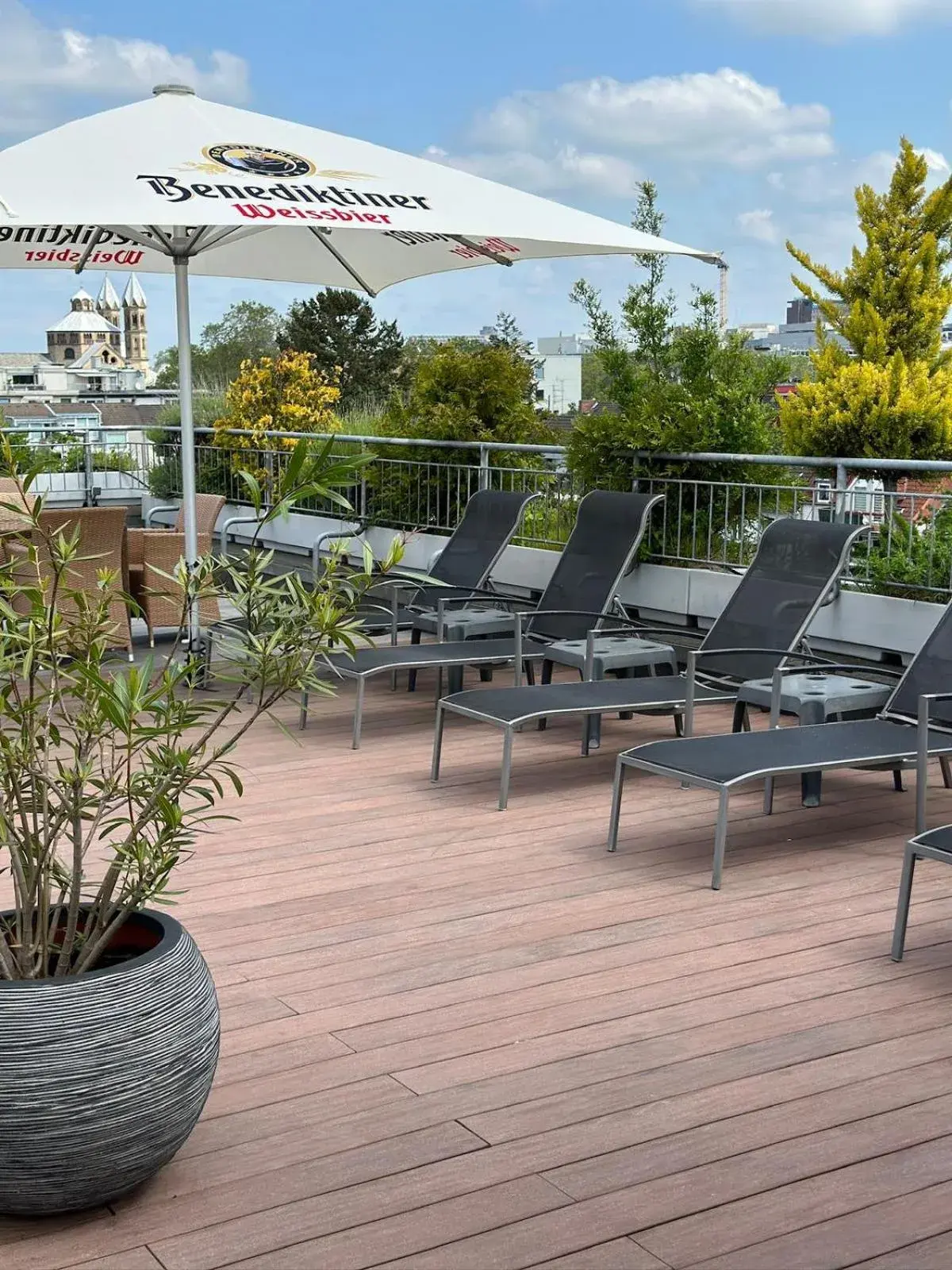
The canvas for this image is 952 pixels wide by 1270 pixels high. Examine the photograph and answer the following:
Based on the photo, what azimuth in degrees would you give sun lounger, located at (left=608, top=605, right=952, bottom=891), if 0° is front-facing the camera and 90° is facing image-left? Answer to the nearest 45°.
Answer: approximately 45°

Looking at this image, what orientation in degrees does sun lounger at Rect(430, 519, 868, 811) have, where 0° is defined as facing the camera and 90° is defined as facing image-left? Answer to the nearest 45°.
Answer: approximately 45°

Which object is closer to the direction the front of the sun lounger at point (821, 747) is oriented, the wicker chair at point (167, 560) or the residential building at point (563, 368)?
the wicker chair

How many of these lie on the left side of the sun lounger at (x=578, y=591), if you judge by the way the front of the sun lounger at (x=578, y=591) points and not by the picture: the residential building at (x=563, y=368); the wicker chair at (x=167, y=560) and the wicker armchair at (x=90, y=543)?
0

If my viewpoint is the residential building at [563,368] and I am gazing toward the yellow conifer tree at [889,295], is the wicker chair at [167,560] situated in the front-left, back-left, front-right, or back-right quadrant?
front-right

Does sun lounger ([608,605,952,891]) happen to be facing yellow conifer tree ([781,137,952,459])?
no

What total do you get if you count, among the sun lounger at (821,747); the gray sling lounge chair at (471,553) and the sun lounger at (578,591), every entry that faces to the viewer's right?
0

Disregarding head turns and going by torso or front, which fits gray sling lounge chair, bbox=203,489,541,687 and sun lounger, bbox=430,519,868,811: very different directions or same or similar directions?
same or similar directions

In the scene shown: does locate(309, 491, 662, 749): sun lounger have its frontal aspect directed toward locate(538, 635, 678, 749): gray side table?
no

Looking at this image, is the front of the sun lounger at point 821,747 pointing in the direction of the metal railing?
no

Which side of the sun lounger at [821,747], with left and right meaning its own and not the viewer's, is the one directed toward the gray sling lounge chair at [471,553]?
right

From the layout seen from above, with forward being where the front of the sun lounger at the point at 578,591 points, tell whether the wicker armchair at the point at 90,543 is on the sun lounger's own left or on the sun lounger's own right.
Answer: on the sun lounger's own right

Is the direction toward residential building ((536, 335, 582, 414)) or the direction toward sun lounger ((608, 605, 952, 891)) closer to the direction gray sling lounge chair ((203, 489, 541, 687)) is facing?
the sun lounger

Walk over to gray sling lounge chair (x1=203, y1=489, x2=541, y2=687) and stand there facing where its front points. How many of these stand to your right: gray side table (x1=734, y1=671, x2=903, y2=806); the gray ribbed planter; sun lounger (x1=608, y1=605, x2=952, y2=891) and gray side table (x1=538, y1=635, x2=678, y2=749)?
0

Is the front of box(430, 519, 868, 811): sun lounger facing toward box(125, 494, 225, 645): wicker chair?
no

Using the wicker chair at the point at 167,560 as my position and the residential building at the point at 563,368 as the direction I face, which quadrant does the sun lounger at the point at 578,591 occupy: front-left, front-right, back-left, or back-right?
back-right

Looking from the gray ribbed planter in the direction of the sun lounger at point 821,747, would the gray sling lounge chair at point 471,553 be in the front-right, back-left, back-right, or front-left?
front-left

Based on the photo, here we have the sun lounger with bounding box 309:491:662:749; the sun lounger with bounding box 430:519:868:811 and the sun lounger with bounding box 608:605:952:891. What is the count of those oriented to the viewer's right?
0

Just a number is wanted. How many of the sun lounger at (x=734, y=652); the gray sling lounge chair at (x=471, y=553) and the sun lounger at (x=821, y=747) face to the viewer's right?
0

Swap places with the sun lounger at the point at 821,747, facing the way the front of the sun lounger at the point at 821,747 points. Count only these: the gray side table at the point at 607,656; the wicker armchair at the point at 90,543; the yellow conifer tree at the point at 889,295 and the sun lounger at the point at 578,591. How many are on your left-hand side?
0
